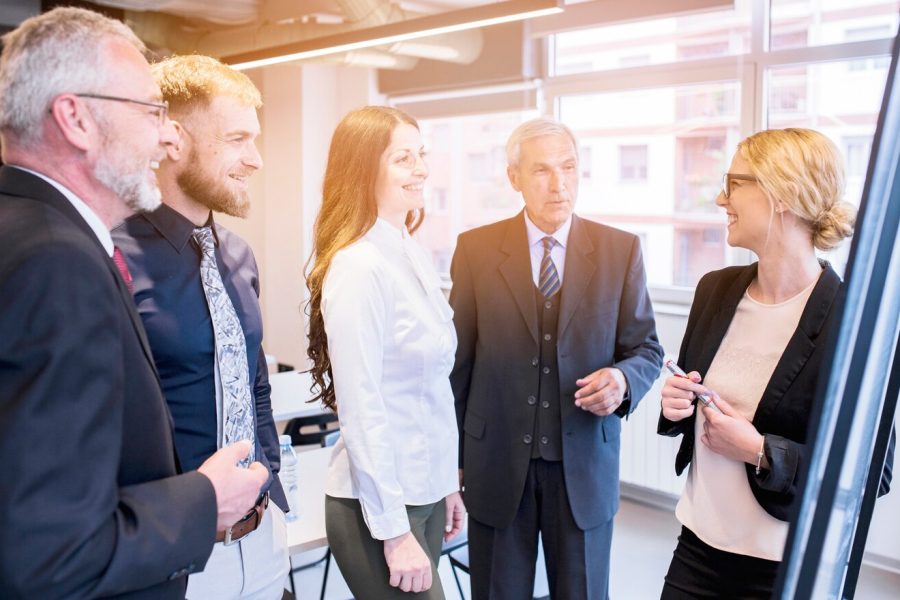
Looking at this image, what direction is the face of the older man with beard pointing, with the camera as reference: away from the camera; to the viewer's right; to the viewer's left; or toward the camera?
to the viewer's right

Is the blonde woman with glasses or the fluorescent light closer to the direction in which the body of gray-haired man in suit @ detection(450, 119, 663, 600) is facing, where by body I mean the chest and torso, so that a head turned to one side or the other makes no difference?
the blonde woman with glasses

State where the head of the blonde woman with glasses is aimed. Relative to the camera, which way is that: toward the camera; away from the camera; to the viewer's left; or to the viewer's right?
to the viewer's left

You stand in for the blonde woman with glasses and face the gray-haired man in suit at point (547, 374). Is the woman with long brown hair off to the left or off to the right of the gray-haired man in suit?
left

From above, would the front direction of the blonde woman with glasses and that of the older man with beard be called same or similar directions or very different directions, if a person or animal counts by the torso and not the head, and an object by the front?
very different directions

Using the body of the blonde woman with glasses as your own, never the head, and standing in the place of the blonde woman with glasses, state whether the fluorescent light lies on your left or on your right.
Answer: on your right

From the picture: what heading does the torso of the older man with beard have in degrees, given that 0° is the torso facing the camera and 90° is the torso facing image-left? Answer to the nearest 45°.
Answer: approximately 270°

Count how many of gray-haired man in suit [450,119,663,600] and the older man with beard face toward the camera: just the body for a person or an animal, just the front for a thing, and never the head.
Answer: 1
